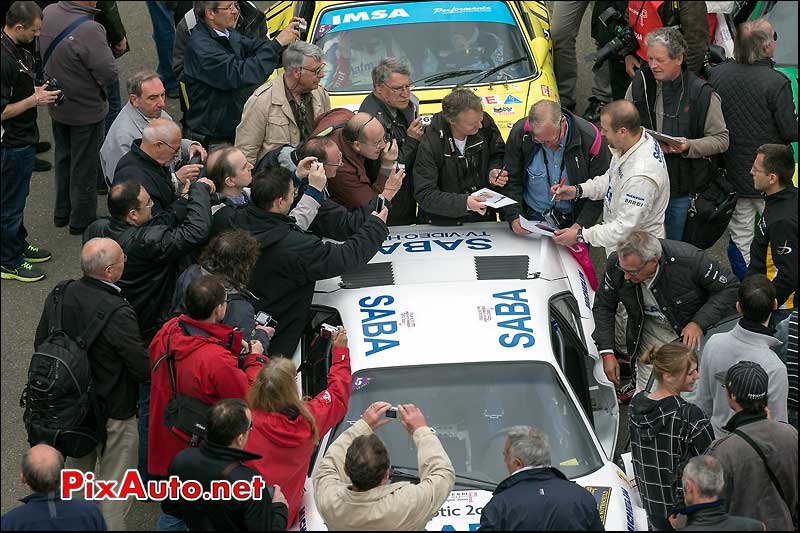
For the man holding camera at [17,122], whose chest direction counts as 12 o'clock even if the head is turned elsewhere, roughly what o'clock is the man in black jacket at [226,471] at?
The man in black jacket is roughly at 3 o'clock from the man holding camera.

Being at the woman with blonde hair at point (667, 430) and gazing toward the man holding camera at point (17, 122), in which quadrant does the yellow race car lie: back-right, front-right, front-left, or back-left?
front-right

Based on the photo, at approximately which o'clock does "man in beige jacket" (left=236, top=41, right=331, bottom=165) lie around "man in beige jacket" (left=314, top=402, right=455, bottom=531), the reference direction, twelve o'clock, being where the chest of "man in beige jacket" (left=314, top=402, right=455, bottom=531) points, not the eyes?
"man in beige jacket" (left=236, top=41, right=331, bottom=165) is roughly at 12 o'clock from "man in beige jacket" (left=314, top=402, right=455, bottom=531).

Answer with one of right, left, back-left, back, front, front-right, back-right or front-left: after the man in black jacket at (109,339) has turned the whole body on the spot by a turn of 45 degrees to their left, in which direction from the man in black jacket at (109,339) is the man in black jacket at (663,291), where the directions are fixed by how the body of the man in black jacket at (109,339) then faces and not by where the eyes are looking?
right

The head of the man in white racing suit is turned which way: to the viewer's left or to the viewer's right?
to the viewer's left

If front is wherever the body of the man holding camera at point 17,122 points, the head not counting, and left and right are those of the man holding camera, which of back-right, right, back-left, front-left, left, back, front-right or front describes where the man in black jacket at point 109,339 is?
right

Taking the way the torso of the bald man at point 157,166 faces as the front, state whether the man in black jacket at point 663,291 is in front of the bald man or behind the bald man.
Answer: in front

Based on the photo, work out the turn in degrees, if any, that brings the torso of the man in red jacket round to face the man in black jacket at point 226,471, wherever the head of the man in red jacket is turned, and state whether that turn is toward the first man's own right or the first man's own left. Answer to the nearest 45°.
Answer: approximately 135° to the first man's own right

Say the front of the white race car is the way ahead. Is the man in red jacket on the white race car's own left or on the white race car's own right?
on the white race car's own right

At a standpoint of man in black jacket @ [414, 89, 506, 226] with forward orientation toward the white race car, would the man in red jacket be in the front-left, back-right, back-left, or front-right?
front-right

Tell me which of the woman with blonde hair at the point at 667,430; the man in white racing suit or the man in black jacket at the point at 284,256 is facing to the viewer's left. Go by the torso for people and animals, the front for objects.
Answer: the man in white racing suit

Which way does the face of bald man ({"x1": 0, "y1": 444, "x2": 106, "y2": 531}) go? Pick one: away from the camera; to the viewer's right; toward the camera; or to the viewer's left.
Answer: away from the camera

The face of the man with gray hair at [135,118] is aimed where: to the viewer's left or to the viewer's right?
to the viewer's right

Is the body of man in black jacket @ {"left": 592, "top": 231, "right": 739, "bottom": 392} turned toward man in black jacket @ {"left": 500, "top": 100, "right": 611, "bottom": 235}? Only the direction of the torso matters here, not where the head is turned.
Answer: no

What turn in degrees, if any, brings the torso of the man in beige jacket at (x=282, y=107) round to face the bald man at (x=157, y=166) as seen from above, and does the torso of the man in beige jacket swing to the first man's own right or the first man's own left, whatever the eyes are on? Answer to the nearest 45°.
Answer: approximately 90° to the first man's own right

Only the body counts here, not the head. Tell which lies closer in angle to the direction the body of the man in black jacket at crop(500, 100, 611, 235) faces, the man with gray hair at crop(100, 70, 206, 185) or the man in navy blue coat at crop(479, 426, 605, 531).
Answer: the man in navy blue coat

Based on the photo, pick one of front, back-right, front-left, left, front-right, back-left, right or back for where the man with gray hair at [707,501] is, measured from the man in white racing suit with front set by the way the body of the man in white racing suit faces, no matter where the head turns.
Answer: left

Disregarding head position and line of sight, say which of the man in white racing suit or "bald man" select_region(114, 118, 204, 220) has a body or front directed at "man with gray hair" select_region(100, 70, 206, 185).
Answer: the man in white racing suit

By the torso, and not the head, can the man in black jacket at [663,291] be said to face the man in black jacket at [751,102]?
no

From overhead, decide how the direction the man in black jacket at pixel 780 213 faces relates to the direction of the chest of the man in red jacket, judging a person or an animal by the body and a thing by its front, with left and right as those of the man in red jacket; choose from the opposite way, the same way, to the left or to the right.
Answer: to the left
